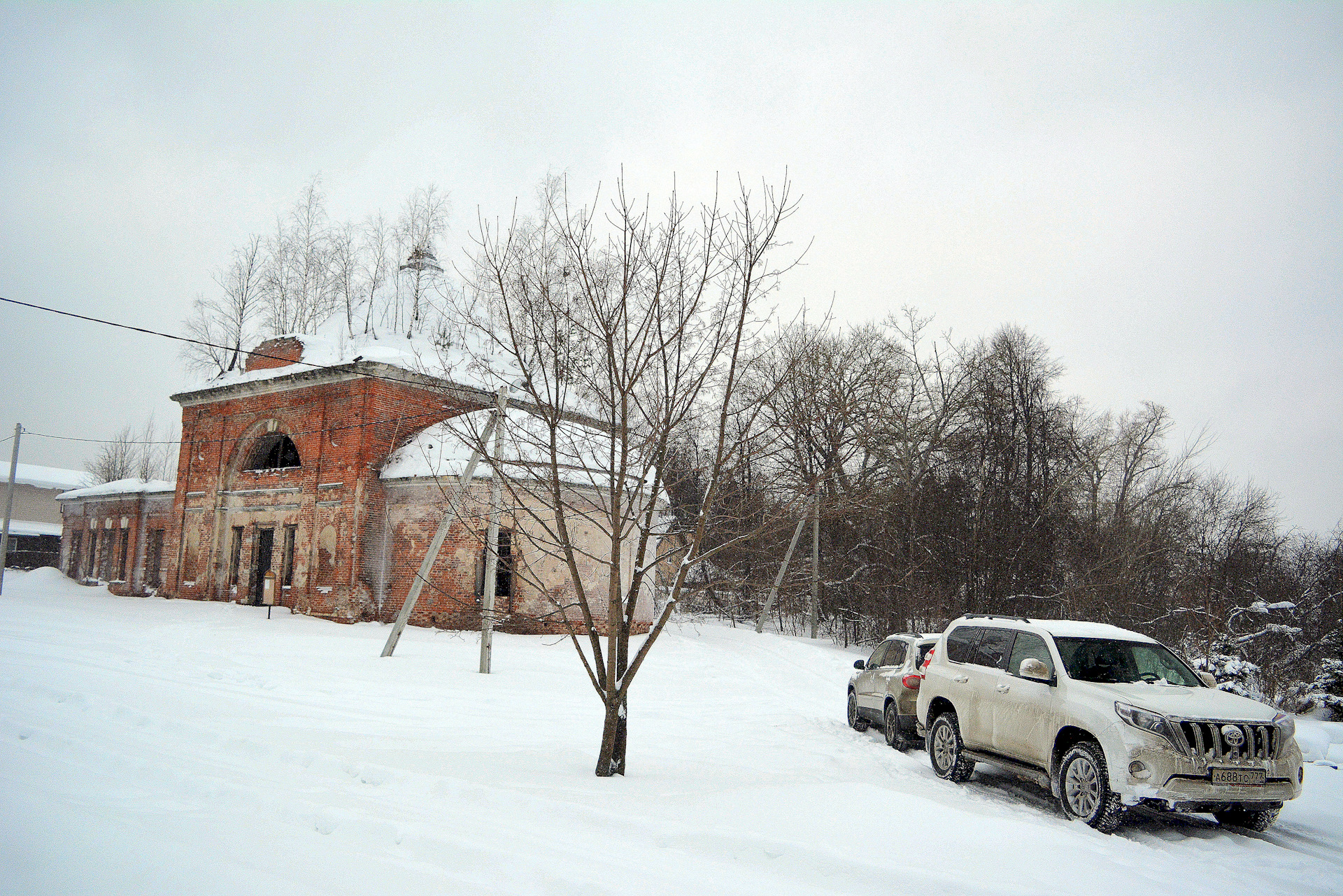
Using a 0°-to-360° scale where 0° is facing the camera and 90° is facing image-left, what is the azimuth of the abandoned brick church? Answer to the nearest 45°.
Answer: approximately 45°

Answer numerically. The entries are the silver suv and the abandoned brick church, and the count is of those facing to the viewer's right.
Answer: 0

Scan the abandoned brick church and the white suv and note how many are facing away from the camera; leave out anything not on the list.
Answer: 0

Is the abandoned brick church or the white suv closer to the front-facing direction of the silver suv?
the abandoned brick church

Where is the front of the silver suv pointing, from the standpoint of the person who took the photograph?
facing away from the viewer and to the left of the viewer

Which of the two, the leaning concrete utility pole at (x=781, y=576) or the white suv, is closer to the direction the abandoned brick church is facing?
the white suv

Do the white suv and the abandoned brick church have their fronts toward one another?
no

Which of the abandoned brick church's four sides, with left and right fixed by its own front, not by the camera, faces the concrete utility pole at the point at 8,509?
right

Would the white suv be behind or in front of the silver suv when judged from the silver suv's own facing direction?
behind

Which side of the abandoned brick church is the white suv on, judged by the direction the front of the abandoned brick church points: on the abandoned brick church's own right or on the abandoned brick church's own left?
on the abandoned brick church's own left

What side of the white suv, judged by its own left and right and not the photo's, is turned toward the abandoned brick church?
back

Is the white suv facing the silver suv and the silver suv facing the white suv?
no

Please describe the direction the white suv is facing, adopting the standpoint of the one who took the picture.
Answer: facing the viewer and to the right of the viewer

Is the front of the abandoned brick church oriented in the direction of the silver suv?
no

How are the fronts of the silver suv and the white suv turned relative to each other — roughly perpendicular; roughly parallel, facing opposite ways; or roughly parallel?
roughly parallel, facing opposite ways
